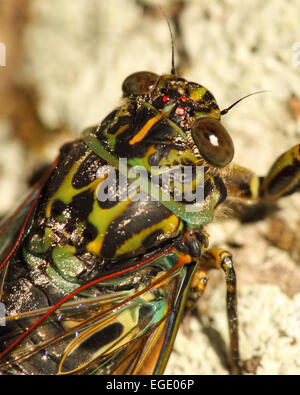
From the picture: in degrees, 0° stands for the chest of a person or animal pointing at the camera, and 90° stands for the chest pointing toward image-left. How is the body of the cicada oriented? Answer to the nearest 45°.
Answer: approximately 225°
